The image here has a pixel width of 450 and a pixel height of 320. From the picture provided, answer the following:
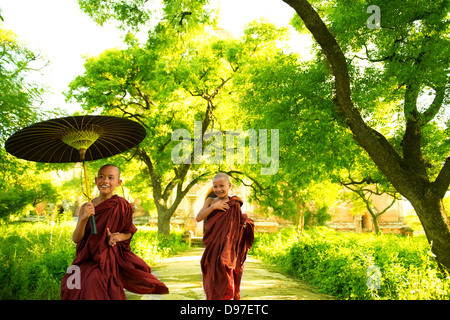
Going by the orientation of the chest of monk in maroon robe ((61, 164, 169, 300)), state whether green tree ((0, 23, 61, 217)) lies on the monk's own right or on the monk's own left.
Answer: on the monk's own right

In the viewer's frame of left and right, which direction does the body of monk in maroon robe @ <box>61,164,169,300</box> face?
facing the viewer and to the left of the viewer

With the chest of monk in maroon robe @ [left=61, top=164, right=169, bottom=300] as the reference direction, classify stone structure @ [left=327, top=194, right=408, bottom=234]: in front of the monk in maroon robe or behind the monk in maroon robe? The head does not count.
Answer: behind

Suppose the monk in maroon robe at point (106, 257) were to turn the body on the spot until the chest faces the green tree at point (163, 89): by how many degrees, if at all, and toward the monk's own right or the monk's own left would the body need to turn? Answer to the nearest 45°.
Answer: approximately 135° to the monk's own right

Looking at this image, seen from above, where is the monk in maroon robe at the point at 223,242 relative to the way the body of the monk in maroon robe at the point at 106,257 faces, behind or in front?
behind

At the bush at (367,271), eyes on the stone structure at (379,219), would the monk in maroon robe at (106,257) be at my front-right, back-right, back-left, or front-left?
back-left

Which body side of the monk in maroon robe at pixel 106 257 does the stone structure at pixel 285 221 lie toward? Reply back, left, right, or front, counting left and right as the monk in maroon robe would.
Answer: back

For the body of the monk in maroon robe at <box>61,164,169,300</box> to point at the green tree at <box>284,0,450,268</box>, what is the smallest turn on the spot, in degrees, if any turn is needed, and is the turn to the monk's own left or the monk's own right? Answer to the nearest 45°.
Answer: approximately 135° to the monk's own left
